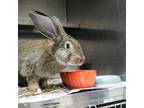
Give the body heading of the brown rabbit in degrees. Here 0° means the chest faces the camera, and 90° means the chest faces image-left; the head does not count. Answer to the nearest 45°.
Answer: approximately 270°
